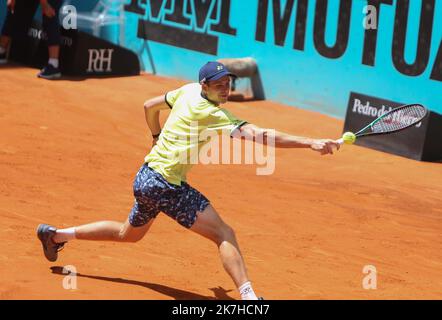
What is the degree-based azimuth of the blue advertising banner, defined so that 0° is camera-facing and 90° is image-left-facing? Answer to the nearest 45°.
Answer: approximately 45°
